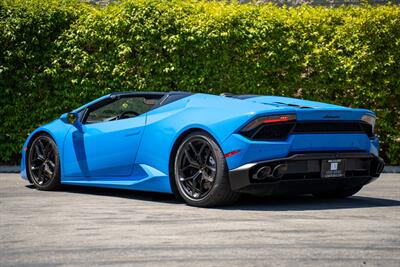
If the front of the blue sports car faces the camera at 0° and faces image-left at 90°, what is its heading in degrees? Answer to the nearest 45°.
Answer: approximately 135°
